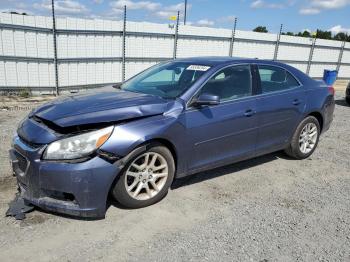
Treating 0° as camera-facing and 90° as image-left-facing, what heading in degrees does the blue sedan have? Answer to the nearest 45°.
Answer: approximately 45°

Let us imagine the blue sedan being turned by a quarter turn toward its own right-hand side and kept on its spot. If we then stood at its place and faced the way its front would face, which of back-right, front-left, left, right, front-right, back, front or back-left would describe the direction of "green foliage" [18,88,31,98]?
front

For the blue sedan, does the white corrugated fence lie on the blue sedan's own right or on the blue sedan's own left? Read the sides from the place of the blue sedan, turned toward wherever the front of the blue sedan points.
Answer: on the blue sedan's own right
